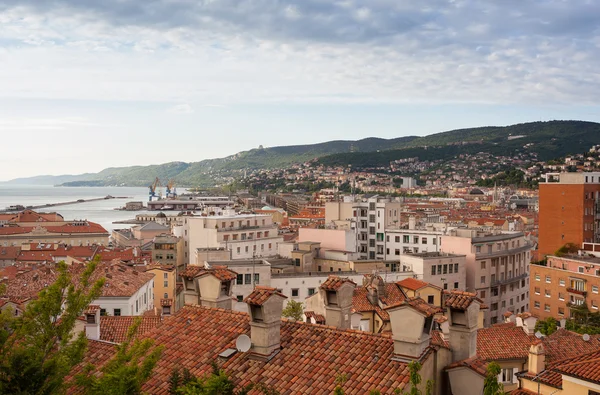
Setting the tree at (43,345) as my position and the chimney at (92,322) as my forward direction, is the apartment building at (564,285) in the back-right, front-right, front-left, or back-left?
front-right

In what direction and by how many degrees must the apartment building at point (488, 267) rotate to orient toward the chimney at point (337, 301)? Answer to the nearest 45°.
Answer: approximately 45° to its right

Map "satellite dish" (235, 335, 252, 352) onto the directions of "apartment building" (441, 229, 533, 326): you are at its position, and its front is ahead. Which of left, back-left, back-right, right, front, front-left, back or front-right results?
front-right

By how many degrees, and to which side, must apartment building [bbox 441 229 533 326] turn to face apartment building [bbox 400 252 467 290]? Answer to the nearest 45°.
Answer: approximately 90° to its right

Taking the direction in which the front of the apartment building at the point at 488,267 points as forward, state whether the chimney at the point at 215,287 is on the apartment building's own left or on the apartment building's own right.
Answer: on the apartment building's own right

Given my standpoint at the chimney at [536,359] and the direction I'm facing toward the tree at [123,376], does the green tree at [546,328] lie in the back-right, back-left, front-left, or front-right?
back-right

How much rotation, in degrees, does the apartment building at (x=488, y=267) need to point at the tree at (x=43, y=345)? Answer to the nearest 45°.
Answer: approximately 45° to its right

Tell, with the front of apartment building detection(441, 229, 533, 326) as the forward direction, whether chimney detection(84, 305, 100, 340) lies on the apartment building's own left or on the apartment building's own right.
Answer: on the apartment building's own right

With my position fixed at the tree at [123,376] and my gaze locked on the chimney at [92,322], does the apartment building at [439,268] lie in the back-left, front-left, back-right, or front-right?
front-right

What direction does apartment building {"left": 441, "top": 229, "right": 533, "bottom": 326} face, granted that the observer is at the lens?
facing the viewer and to the right of the viewer
